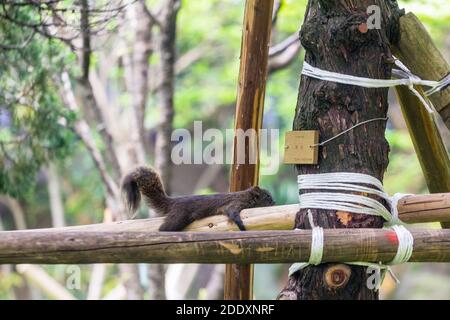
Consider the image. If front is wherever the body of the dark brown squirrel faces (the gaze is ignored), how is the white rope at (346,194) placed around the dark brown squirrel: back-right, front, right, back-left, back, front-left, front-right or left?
front-right

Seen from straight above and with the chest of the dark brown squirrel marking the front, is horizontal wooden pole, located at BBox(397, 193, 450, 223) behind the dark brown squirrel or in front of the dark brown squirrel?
in front

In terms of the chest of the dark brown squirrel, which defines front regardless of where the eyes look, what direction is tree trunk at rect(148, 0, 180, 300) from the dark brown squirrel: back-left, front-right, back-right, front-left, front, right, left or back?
left

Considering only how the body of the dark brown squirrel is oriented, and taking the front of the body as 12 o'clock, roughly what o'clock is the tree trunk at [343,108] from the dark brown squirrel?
The tree trunk is roughly at 1 o'clock from the dark brown squirrel.

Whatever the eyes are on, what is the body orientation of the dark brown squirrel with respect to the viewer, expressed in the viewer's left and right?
facing to the right of the viewer

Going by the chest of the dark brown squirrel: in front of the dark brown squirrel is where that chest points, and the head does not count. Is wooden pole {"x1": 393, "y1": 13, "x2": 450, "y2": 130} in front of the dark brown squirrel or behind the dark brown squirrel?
in front

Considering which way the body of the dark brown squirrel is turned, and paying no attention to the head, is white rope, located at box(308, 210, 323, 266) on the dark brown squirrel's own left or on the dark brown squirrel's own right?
on the dark brown squirrel's own right
